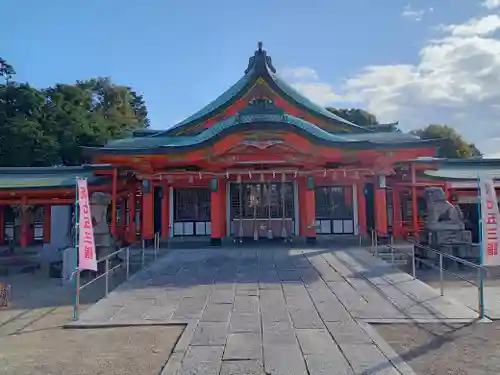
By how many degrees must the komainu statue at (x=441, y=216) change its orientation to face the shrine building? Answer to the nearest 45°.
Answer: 0° — it already faces it

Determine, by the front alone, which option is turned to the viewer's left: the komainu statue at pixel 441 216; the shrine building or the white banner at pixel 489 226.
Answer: the komainu statue

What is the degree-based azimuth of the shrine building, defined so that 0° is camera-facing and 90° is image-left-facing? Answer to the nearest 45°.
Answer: approximately 0°

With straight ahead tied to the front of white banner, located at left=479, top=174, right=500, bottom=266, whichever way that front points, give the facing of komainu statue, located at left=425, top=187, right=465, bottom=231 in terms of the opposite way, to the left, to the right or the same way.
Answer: to the right

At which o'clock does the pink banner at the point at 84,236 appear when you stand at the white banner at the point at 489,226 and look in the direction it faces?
the pink banner at the point at 84,236 is roughly at 2 o'clock from the white banner at the point at 489,226.

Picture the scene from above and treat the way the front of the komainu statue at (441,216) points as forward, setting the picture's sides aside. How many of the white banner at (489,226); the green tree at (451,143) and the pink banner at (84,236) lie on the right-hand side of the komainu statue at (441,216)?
1

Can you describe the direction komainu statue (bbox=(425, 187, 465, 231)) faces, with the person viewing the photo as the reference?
facing to the left of the viewer

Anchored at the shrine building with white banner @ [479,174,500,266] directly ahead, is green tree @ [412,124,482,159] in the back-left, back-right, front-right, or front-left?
back-left

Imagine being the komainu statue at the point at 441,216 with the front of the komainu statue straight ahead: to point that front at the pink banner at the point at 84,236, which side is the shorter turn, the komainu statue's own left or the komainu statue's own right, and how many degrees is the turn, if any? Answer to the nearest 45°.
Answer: approximately 45° to the komainu statue's own left

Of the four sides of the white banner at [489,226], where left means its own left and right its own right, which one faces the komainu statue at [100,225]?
right

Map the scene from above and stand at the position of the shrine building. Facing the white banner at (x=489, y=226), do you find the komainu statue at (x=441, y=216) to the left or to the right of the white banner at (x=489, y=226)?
left
